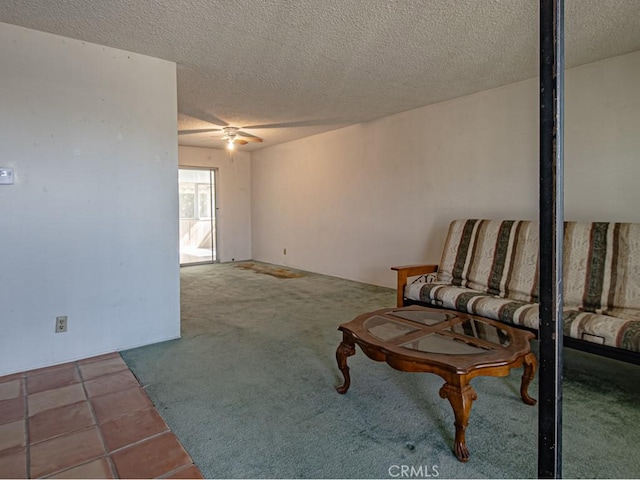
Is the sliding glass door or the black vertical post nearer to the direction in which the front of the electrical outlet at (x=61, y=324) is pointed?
the black vertical post

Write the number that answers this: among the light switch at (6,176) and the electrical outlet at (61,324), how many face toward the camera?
2

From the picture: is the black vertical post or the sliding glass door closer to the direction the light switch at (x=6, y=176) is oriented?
the black vertical post

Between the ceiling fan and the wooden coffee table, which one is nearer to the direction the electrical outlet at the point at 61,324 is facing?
the wooden coffee table

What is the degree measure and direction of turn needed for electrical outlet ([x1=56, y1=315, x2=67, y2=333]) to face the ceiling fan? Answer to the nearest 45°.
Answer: approximately 135° to its left

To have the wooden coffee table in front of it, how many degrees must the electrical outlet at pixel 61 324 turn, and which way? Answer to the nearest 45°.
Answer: approximately 45° to its left

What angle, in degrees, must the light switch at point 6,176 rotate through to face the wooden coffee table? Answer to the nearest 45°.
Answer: approximately 45° to its left

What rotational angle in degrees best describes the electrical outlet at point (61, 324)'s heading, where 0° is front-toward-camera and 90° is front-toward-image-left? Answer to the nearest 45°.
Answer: approximately 0°
